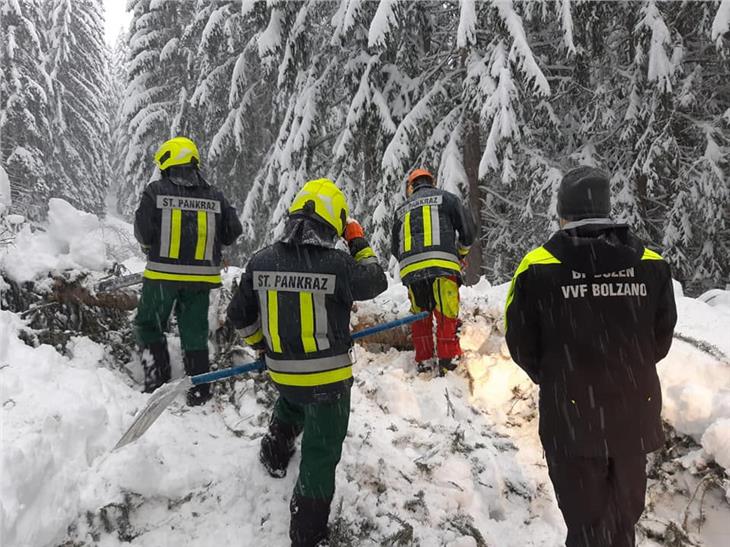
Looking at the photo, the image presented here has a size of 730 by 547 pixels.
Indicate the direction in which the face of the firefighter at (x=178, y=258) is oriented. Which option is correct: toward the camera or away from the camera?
away from the camera

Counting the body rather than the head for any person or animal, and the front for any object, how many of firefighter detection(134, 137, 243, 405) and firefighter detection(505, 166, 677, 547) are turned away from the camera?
2

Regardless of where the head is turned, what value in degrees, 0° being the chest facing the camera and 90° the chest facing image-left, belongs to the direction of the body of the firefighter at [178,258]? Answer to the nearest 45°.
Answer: approximately 180°

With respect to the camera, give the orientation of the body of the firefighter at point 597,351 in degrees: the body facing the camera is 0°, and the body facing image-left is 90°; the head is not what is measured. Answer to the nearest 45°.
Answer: approximately 180°

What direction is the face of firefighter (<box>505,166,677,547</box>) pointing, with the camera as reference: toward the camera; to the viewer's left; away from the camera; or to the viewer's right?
away from the camera
